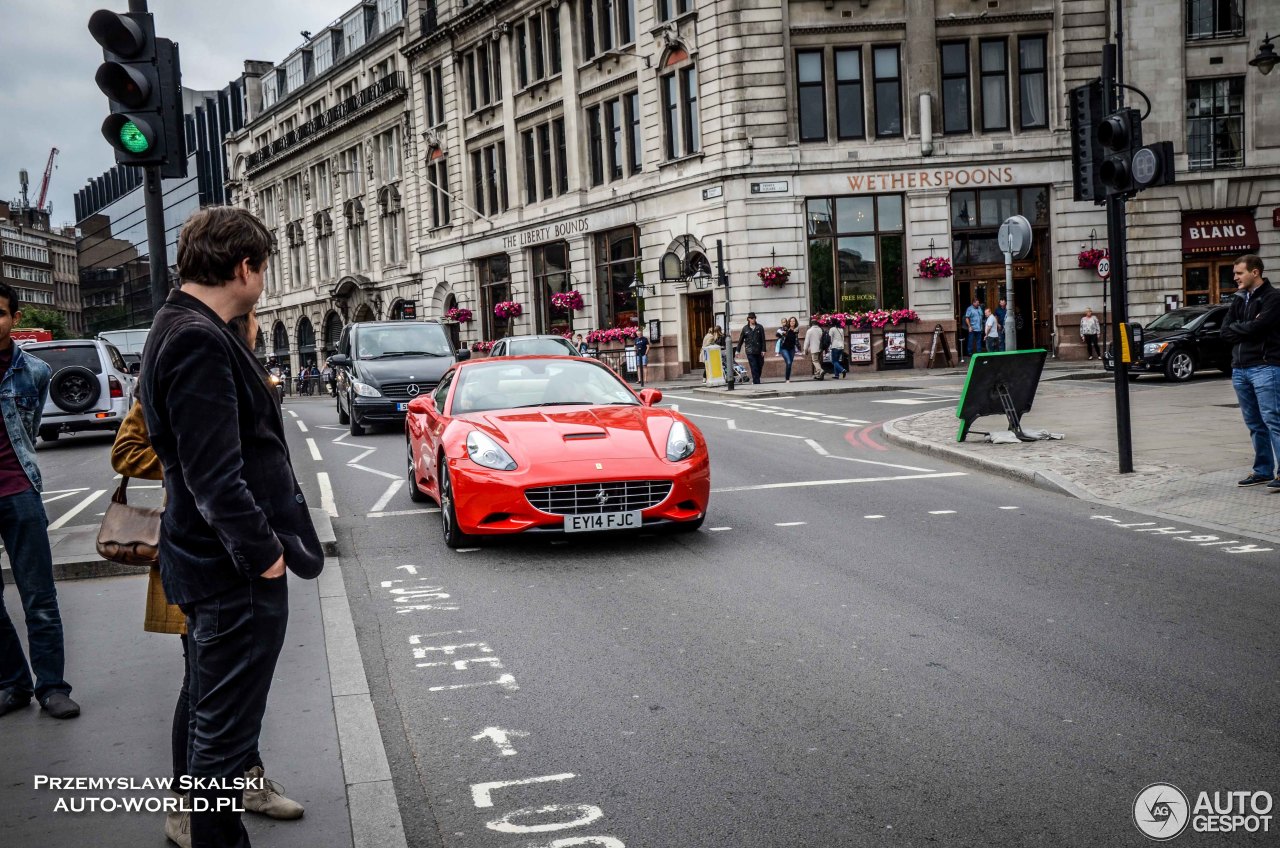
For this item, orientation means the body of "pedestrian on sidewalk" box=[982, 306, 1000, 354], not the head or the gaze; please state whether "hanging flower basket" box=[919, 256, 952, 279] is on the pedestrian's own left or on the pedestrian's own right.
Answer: on the pedestrian's own right

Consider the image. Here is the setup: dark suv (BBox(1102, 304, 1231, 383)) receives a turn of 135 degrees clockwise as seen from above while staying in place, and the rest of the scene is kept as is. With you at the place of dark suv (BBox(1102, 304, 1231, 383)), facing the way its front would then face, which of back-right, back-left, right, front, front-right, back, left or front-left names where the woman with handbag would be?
back

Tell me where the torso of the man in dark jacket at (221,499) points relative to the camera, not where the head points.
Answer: to the viewer's right

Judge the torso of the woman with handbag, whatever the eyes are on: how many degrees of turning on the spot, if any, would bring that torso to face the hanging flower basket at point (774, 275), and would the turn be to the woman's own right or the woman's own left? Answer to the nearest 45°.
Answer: approximately 45° to the woman's own left

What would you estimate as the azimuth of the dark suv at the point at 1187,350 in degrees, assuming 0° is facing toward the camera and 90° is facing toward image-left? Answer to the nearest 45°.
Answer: approximately 45°

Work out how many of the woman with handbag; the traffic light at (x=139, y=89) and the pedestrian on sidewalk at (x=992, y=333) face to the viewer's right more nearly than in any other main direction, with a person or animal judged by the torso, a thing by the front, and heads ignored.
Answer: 1

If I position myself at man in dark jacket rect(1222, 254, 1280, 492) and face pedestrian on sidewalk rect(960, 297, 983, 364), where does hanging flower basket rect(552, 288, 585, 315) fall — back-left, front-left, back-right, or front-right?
front-left

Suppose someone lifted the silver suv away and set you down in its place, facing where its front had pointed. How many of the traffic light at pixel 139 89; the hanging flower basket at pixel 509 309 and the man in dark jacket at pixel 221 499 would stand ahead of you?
1

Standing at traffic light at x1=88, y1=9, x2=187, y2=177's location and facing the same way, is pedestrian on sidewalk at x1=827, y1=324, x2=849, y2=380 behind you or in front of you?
behind

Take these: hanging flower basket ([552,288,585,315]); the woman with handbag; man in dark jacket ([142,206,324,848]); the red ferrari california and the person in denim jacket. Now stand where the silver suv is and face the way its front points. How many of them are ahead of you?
1

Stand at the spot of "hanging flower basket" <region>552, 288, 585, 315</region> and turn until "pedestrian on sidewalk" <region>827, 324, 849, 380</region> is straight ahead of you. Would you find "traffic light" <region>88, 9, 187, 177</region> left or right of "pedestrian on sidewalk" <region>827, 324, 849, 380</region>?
right
